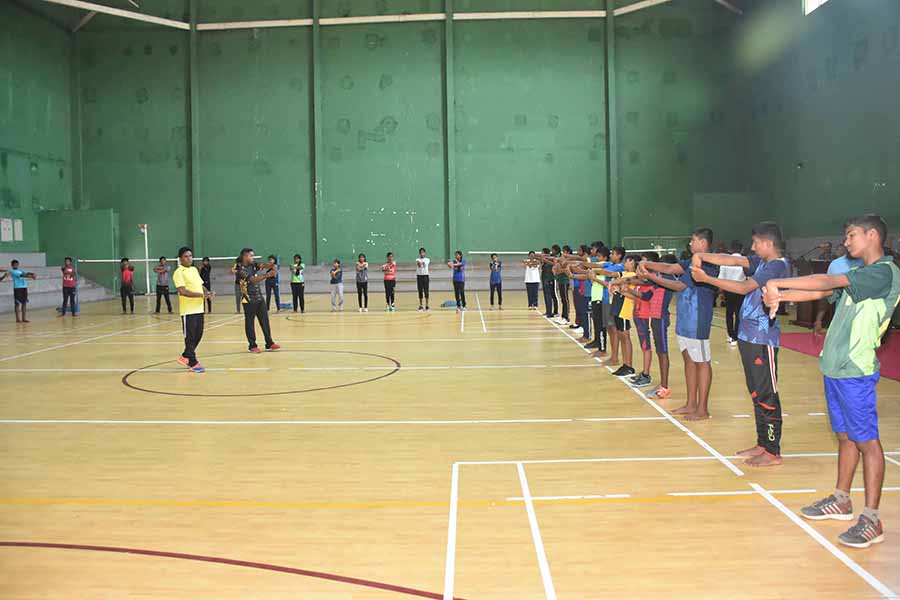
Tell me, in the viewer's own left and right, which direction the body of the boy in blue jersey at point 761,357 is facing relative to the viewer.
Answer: facing to the left of the viewer

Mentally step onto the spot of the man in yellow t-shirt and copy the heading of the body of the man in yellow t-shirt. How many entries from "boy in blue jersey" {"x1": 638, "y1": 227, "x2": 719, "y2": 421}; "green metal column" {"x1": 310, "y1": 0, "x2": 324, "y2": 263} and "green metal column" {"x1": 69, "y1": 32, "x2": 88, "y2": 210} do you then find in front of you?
1

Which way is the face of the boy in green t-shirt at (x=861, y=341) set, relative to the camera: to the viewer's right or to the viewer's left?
to the viewer's left

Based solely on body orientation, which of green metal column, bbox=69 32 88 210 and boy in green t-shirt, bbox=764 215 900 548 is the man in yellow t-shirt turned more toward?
the boy in green t-shirt

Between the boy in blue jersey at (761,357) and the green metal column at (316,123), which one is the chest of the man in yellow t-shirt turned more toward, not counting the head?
the boy in blue jersey

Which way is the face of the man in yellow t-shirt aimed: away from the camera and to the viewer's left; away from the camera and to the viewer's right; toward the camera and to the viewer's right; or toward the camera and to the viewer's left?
toward the camera and to the viewer's right

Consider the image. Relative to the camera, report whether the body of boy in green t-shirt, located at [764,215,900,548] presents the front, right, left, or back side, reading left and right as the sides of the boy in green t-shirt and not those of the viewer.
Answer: left

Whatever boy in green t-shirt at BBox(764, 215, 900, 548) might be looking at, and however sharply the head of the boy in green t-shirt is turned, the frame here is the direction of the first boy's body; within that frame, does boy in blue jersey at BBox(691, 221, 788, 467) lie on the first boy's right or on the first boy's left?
on the first boy's right

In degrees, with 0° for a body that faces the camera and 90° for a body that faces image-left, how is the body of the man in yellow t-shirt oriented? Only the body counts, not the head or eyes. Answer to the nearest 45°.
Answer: approximately 315°

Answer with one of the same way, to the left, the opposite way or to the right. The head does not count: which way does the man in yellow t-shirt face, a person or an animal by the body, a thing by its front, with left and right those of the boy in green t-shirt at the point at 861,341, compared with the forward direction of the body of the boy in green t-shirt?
the opposite way

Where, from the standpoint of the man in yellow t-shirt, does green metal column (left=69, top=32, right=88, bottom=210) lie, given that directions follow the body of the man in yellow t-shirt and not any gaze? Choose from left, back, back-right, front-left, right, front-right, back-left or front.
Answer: back-left

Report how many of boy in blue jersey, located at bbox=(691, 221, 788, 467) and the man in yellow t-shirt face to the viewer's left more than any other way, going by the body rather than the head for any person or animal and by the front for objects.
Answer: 1

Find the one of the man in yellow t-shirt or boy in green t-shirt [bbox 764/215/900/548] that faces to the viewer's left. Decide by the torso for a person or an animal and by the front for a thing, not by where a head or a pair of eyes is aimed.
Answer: the boy in green t-shirt
